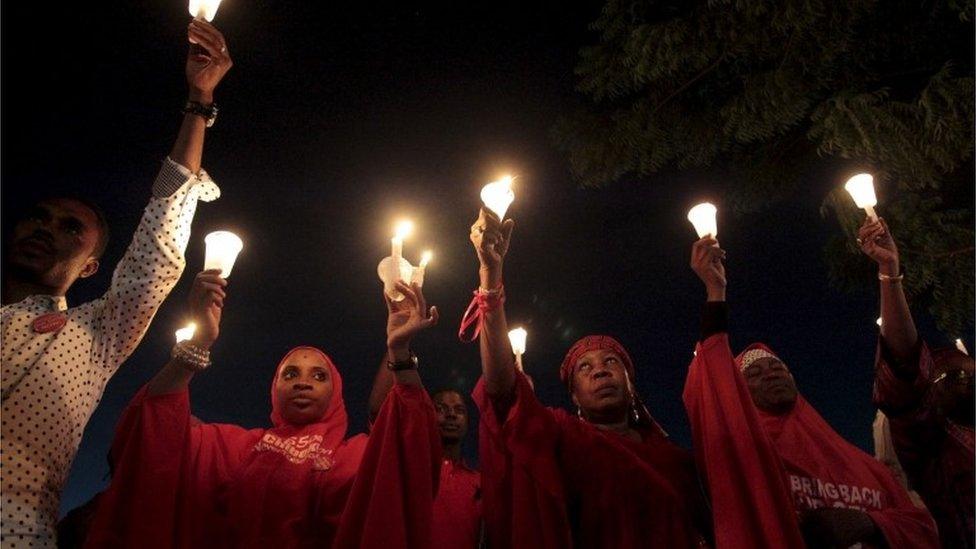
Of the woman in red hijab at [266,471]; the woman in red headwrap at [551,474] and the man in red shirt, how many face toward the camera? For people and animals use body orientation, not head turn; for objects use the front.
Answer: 3

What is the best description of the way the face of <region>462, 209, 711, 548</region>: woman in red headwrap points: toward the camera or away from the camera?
toward the camera

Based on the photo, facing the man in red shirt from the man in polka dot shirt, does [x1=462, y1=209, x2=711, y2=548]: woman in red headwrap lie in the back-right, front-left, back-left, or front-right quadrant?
front-right

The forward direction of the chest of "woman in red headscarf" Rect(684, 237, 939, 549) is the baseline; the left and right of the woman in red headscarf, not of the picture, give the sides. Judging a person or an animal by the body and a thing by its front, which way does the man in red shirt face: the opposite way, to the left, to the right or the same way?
the same way

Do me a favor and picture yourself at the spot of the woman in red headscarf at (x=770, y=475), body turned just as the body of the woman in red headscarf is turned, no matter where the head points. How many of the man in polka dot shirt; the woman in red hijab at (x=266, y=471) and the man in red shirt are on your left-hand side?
0

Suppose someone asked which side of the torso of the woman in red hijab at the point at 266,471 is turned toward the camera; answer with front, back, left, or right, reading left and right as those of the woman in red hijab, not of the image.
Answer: front

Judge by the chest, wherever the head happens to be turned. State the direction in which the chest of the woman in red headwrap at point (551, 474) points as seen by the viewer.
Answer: toward the camera

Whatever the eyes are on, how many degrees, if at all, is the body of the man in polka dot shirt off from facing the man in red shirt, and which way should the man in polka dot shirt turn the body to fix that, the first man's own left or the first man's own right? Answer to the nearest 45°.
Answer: approximately 135° to the first man's own left

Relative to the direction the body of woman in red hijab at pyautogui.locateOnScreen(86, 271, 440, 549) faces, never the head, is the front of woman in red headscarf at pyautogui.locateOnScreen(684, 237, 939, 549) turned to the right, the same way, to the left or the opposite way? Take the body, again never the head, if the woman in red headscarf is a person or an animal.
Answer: the same way

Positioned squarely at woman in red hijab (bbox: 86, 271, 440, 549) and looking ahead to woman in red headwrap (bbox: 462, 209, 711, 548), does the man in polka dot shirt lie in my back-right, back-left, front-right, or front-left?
back-right

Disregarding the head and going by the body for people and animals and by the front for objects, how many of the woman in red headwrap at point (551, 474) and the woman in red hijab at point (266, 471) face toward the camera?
2

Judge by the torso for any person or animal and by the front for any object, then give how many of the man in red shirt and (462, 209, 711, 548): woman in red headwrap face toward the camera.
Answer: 2

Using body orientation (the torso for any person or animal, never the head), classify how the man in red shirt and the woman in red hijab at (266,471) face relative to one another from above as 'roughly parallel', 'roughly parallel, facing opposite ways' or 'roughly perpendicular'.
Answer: roughly parallel

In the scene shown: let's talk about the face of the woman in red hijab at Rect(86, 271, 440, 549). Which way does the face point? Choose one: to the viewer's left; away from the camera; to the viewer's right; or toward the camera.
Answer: toward the camera

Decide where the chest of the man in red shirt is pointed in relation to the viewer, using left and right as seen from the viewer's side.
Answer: facing the viewer
